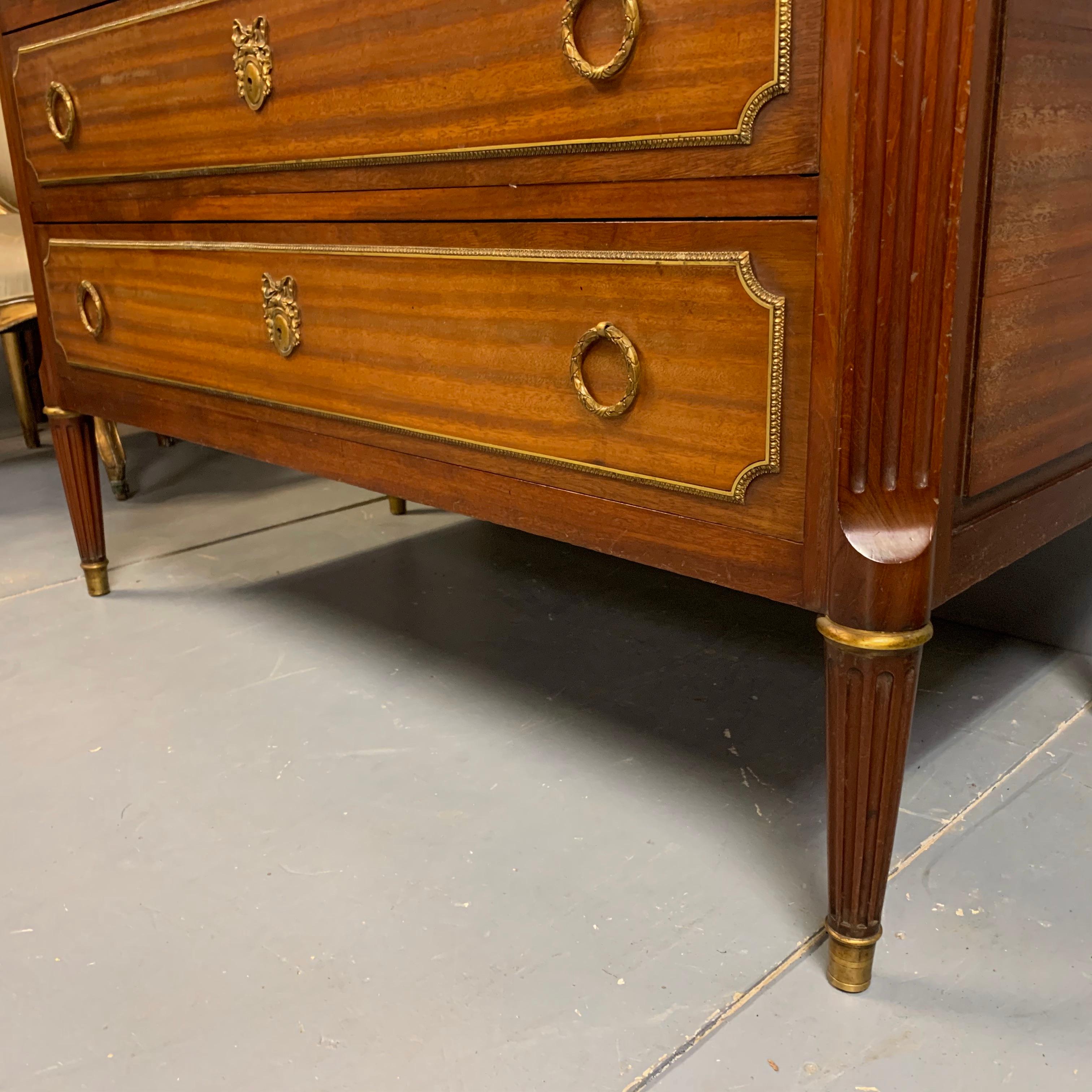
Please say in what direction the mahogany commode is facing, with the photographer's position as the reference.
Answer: facing the viewer and to the left of the viewer

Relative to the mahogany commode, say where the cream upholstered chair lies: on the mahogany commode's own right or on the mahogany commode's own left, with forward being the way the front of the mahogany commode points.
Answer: on the mahogany commode's own right
